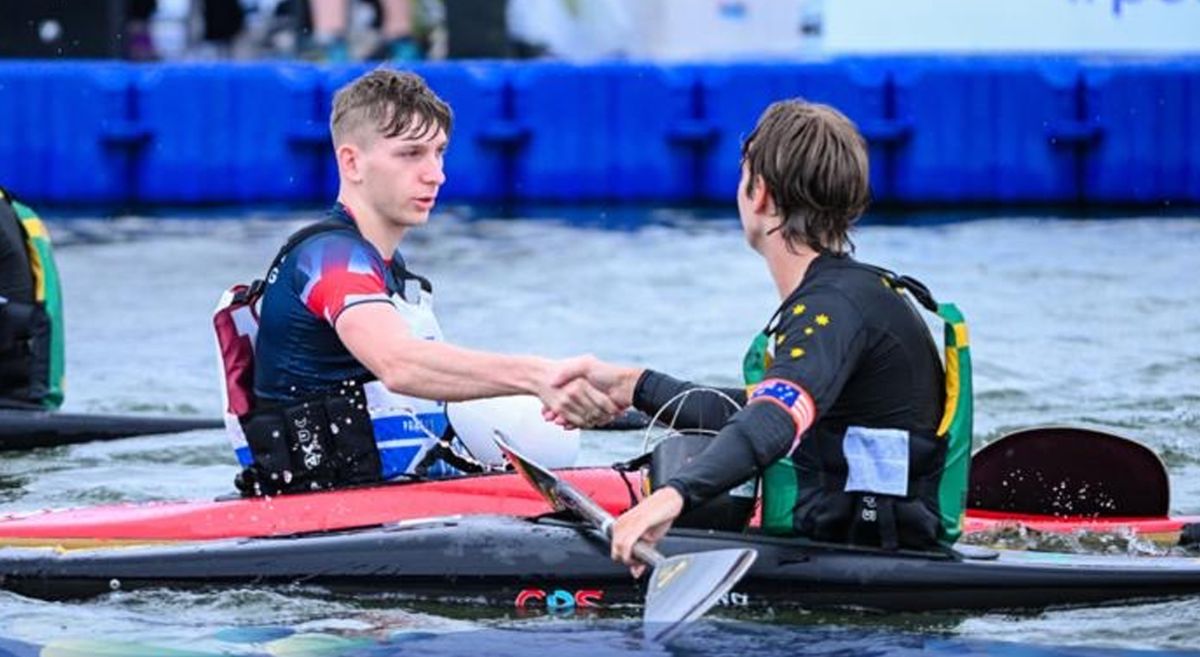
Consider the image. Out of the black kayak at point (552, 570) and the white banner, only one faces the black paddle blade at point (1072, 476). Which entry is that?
the white banner

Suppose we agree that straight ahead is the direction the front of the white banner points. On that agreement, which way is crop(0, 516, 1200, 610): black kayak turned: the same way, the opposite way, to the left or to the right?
to the right

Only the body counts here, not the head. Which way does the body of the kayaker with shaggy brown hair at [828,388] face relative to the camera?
to the viewer's left

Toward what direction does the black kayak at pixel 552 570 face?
to the viewer's left

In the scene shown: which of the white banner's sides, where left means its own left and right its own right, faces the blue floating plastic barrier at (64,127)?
right

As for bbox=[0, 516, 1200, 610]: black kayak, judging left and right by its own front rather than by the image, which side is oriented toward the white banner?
right

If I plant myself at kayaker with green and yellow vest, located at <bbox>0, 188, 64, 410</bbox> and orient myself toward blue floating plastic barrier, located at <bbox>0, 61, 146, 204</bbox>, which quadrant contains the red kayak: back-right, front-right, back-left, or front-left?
back-right

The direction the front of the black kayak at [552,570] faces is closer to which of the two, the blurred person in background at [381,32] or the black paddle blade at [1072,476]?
the blurred person in background

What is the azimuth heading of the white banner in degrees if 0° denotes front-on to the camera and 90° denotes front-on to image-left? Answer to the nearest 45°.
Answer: approximately 0°

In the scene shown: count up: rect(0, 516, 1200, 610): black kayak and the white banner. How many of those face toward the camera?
1
